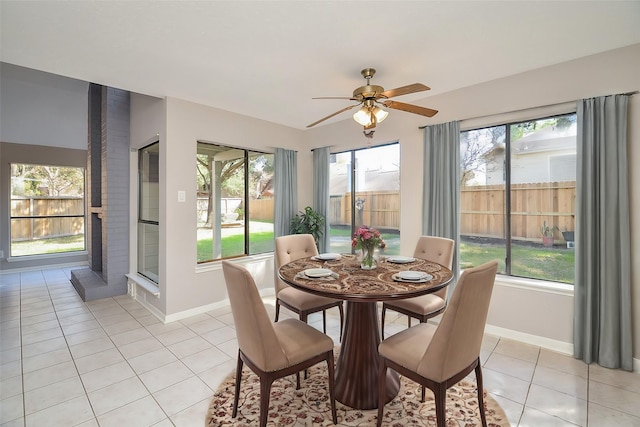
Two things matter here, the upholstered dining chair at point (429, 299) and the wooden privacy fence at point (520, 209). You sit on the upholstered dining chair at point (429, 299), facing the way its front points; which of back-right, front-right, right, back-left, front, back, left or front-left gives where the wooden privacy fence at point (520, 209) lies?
back

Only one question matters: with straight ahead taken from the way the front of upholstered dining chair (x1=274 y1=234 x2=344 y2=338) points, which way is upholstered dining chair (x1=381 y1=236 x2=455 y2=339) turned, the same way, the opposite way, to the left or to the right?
to the right

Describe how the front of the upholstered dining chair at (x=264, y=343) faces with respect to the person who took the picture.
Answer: facing away from the viewer and to the right of the viewer

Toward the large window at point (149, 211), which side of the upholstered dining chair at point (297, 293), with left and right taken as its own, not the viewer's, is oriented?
back

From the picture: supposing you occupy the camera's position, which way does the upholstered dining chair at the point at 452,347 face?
facing away from the viewer and to the left of the viewer

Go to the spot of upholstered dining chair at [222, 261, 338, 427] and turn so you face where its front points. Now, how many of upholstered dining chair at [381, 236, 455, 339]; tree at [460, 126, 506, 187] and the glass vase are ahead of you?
3

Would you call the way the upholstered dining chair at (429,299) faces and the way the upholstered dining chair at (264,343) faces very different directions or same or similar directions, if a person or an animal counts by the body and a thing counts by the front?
very different directions

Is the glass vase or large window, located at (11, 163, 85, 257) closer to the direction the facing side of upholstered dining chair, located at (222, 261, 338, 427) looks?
the glass vase

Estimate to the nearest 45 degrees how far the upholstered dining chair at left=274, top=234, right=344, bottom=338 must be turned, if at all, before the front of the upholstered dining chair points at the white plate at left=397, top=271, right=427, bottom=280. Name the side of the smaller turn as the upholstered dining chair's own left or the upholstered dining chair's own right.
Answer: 0° — it already faces it

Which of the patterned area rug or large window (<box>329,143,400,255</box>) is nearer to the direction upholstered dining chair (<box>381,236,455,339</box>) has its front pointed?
the patterned area rug

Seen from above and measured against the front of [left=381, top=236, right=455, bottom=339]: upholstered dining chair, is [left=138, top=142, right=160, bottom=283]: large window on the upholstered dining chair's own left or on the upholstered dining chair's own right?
on the upholstered dining chair's own right
